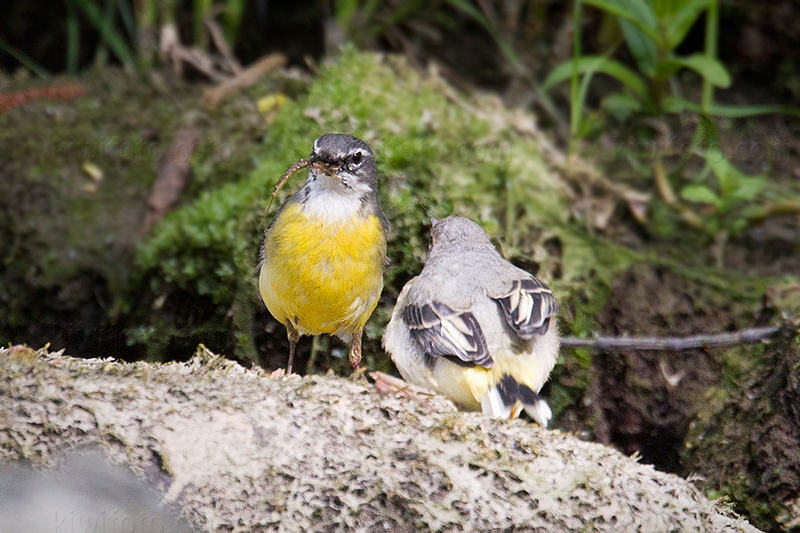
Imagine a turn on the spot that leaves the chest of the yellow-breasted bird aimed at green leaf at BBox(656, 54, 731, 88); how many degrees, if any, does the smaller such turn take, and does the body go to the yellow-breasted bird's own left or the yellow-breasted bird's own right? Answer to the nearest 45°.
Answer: approximately 135° to the yellow-breasted bird's own left

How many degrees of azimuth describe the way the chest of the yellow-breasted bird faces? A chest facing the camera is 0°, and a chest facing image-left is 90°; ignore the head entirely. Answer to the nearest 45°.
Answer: approximately 0°

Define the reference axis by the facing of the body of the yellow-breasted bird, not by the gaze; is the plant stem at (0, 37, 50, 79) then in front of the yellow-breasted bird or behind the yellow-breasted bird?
behind

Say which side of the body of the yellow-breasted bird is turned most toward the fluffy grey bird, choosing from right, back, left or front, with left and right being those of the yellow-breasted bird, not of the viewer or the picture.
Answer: left

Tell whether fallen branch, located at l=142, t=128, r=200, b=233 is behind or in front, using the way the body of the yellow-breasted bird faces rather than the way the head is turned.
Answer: behind

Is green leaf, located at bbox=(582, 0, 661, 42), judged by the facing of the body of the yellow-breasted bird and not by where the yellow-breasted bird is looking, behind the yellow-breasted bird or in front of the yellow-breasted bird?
behind

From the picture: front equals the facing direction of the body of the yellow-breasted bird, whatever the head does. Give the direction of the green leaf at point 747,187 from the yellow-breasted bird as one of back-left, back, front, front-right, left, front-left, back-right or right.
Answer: back-left

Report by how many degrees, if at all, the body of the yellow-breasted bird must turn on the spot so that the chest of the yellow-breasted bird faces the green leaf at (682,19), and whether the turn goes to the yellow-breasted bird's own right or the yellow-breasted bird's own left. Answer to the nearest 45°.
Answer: approximately 135° to the yellow-breasted bird's own left

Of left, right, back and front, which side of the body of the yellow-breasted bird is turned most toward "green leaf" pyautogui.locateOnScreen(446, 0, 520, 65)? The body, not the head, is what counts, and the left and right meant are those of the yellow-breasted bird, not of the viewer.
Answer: back
